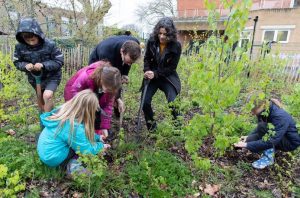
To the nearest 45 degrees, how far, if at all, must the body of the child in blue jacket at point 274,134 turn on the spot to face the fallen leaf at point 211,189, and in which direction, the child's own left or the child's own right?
approximately 45° to the child's own left

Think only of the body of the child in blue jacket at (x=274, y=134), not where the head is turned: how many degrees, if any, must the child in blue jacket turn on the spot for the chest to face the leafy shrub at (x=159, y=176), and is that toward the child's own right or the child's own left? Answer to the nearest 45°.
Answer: approximately 45° to the child's own left

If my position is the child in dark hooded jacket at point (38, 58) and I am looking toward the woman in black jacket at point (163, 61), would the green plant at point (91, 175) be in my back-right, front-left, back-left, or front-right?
front-right

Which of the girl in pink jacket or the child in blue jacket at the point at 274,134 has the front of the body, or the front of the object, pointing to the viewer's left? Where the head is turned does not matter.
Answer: the child in blue jacket

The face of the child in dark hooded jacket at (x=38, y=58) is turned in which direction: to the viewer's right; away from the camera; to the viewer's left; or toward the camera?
toward the camera

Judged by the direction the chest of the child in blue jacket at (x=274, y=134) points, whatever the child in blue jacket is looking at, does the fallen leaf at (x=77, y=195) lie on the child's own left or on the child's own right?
on the child's own left

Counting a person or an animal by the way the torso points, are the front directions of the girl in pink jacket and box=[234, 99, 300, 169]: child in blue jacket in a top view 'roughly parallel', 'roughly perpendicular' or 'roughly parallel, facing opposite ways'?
roughly parallel, facing opposite ways

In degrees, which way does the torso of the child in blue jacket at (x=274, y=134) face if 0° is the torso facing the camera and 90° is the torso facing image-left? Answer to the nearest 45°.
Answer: approximately 90°

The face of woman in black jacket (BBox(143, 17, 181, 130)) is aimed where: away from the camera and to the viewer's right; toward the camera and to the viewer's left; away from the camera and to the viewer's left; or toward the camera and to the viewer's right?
toward the camera and to the viewer's left
